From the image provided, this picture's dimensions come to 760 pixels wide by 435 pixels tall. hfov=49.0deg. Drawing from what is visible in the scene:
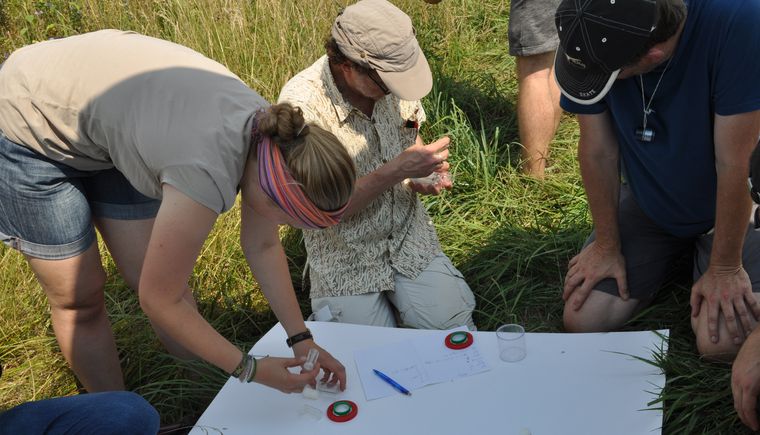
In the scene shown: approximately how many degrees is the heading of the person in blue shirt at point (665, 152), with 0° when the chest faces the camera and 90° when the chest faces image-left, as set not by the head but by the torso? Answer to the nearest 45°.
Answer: approximately 45°

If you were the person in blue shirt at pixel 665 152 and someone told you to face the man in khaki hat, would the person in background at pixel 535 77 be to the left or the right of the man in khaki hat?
right

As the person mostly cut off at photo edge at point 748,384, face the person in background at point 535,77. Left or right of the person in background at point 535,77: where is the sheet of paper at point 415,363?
left

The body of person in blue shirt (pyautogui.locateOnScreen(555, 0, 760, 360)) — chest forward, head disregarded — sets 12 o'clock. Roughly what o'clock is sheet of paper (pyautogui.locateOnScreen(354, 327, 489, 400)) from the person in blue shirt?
The sheet of paper is roughly at 12 o'clock from the person in blue shirt.

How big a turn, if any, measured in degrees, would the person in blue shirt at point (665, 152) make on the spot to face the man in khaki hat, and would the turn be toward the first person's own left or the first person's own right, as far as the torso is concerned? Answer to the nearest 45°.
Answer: approximately 45° to the first person's own right

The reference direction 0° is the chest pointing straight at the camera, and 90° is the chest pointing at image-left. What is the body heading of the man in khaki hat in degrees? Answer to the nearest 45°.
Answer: approximately 315°

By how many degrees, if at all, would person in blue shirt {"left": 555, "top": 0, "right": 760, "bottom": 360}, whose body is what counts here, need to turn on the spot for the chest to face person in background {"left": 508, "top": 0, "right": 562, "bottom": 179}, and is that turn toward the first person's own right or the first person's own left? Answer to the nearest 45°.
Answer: approximately 90° to the first person's own right

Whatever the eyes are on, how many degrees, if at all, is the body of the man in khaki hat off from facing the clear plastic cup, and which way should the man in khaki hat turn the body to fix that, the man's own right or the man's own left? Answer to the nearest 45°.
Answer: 0° — they already face it
